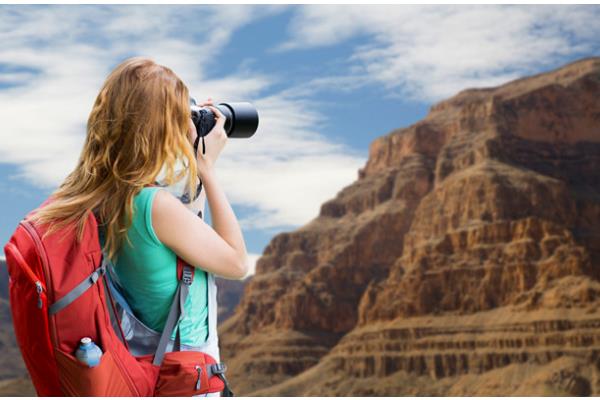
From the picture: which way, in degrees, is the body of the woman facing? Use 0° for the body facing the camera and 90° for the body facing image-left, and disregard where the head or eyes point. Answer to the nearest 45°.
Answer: approximately 225°

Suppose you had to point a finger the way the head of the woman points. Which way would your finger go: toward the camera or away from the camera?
away from the camera
